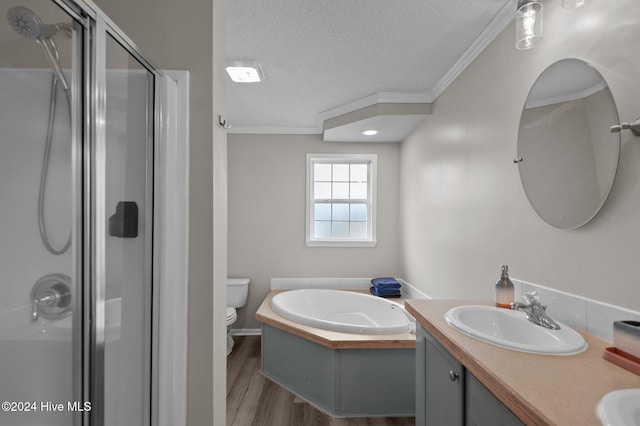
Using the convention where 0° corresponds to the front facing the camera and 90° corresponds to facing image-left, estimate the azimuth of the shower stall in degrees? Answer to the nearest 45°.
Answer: approximately 315°

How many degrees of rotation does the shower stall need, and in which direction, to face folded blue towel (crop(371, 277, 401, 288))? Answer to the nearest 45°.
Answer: approximately 45° to its left

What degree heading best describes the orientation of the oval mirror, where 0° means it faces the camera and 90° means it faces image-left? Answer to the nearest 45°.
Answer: approximately 45°

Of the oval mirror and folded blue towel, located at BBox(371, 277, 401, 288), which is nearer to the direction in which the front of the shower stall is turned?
the oval mirror

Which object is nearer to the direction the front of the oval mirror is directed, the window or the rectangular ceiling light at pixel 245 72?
the rectangular ceiling light

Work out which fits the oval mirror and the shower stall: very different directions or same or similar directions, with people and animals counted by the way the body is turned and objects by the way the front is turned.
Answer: very different directions
